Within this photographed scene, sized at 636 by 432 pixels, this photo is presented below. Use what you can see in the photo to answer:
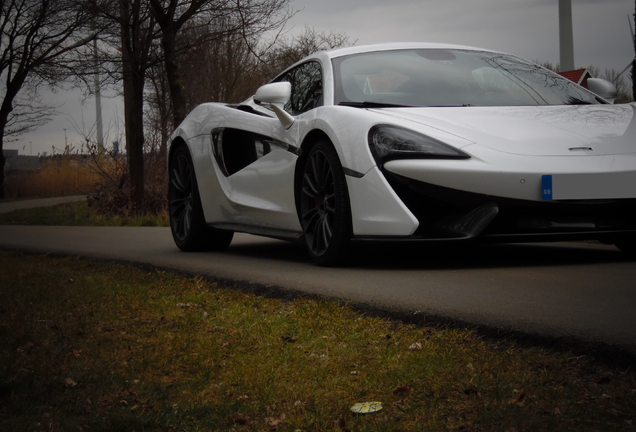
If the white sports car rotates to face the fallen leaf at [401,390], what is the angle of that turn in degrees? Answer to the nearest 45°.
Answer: approximately 45° to its right

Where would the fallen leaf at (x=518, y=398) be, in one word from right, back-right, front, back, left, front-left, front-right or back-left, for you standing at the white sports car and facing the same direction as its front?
front-right

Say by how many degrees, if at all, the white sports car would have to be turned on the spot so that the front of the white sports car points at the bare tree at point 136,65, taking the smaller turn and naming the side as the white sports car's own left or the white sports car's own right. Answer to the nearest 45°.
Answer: approximately 180°

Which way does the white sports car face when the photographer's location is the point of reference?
facing the viewer and to the right of the viewer

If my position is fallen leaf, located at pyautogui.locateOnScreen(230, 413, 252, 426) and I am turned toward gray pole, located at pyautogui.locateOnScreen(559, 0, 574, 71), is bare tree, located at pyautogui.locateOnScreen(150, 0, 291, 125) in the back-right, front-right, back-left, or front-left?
front-left

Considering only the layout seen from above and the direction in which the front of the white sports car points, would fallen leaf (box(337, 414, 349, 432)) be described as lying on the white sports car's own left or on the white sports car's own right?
on the white sports car's own right

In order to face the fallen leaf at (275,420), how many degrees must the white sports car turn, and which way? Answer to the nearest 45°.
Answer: approximately 45° to its right

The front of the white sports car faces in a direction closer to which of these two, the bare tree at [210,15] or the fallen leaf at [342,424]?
the fallen leaf

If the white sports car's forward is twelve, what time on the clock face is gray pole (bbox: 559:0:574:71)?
The gray pole is roughly at 8 o'clock from the white sports car.

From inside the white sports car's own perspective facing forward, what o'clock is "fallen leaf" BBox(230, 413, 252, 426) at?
The fallen leaf is roughly at 2 o'clock from the white sports car.

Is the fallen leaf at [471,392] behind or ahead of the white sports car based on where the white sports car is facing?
ahead

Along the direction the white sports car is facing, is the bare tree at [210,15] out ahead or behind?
behind

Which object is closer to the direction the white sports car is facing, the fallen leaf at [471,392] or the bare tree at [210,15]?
the fallen leaf
